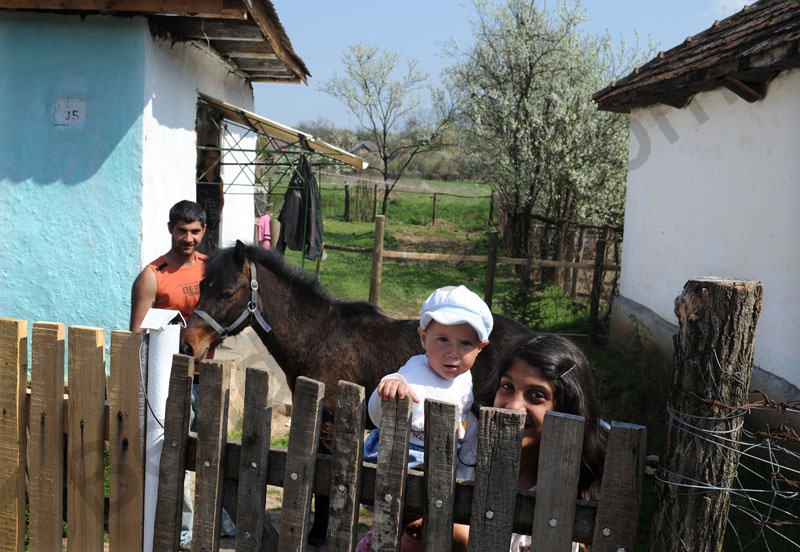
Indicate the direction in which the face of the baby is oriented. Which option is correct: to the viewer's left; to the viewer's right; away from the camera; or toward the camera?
toward the camera

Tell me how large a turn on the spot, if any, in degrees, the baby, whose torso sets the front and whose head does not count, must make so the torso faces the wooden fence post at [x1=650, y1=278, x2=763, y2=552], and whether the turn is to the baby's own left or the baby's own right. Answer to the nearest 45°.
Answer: approximately 45° to the baby's own left

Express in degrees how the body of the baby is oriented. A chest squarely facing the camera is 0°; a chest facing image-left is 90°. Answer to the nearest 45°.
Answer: approximately 0°

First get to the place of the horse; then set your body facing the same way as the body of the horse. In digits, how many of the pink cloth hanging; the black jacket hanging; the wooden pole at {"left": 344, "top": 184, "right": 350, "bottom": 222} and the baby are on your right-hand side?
3

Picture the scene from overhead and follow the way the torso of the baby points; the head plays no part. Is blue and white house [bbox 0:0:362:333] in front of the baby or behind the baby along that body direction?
behind

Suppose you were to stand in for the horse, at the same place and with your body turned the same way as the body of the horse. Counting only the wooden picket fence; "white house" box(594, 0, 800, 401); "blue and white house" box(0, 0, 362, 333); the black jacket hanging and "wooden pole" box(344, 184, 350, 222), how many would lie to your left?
1

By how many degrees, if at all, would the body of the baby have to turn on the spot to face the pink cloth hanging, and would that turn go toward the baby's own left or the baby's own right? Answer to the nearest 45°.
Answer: approximately 180°

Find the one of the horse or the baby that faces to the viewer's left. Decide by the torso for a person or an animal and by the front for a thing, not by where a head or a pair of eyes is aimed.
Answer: the horse

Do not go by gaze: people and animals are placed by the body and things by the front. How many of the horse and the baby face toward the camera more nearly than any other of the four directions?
1

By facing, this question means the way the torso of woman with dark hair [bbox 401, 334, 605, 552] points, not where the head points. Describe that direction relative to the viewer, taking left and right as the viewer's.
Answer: facing the viewer and to the left of the viewer

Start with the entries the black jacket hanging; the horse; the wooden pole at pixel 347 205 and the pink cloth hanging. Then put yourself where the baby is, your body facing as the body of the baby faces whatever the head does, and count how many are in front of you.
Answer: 0

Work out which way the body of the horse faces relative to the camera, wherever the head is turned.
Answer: to the viewer's left

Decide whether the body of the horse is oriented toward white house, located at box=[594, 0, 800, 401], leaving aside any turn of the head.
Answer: no

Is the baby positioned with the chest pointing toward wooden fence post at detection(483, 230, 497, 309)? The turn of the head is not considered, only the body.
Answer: no

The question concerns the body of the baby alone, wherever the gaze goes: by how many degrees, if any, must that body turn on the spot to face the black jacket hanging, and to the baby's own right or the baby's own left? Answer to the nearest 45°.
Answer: approximately 180°

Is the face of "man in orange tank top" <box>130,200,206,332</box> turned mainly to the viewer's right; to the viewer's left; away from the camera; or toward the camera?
toward the camera

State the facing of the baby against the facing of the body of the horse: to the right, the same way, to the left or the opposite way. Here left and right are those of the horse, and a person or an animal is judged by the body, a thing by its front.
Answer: to the left
